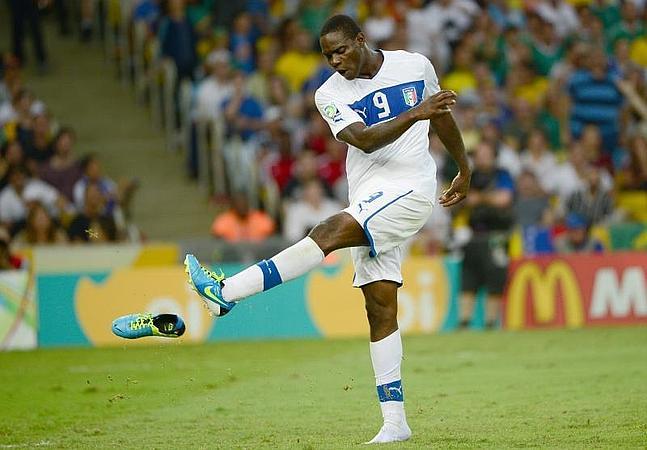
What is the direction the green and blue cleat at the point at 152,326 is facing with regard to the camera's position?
facing to the left of the viewer

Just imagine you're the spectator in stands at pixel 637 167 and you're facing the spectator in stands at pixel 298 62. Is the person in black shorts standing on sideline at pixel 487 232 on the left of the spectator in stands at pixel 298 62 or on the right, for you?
left

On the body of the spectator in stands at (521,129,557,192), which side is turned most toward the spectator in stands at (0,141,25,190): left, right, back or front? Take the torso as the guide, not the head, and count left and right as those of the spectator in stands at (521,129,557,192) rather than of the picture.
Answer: right

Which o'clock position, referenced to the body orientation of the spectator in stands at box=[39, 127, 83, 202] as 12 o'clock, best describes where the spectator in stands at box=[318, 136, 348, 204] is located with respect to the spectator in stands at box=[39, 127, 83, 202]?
the spectator in stands at box=[318, 136, 348, 204] is roughly at 9 o'clock from the spectator in stands at box=[39, 127, 83, 202].

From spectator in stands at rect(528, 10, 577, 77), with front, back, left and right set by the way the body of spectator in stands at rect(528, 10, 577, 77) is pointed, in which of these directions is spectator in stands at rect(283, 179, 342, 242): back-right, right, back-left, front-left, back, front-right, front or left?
front-right

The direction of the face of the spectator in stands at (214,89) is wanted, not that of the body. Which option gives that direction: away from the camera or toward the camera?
toward the camera

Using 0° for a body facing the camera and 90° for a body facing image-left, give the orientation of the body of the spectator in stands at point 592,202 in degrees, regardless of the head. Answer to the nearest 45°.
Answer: approximately 0°

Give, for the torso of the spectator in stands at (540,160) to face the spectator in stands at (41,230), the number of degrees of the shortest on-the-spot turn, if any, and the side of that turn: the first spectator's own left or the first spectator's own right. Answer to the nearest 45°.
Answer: approximately 45° to the first spectator's own right

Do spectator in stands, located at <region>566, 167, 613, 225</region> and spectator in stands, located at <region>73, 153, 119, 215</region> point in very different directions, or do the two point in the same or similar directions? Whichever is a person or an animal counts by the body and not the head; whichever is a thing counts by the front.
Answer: same or similar directions

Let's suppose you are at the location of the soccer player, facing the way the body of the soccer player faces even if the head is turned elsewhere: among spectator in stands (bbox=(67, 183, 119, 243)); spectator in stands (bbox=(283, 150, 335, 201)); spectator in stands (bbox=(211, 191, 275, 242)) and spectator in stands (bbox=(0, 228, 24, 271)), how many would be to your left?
0

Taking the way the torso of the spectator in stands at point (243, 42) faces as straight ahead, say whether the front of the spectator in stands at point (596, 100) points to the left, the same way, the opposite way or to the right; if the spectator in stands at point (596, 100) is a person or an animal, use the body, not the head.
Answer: the same way

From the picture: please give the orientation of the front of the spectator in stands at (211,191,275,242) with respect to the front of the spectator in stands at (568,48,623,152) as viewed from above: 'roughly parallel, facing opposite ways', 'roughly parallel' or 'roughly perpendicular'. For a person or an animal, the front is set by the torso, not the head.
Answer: roughly parallel

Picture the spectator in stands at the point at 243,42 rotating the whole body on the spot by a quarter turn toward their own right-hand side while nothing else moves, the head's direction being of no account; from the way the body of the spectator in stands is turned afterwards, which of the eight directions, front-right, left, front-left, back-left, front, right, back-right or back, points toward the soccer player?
left

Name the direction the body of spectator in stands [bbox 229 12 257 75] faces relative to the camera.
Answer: toward the camera

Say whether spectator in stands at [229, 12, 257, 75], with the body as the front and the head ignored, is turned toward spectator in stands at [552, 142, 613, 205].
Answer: no

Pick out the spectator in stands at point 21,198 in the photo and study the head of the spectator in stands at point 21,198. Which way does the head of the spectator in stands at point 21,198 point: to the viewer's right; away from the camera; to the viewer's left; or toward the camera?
toward the camera

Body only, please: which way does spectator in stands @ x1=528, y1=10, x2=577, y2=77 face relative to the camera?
toward the camera

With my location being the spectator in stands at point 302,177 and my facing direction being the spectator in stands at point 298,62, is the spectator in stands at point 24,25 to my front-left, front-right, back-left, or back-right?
front-left

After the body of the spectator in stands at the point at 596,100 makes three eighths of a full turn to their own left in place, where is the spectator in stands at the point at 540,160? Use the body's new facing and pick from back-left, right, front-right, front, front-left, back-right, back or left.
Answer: back

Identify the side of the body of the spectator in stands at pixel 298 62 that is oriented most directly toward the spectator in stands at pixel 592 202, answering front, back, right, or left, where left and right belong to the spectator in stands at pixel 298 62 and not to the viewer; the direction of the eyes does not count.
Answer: left

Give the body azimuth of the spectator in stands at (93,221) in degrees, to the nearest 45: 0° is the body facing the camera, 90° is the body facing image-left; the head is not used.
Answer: approximately 0°
